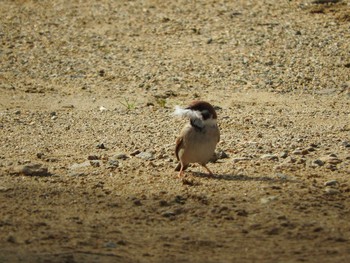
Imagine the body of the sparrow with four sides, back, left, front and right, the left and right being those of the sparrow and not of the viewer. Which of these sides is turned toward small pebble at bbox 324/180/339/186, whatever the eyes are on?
left

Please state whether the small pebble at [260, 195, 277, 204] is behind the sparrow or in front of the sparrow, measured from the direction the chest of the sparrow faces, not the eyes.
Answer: in front

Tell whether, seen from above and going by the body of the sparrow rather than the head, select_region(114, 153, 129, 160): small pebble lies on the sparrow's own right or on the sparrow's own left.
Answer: on the sparrow's own right

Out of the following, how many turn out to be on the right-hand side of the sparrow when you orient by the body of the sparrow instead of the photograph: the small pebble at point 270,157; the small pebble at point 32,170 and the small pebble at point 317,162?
1

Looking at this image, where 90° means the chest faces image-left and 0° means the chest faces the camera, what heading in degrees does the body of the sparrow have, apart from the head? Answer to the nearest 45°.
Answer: approximately 0°

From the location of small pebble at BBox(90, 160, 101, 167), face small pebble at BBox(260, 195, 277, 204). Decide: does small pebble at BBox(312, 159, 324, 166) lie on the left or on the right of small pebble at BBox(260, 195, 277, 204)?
left

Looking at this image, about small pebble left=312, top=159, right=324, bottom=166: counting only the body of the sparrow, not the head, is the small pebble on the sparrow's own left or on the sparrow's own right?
on the sparrow's own left

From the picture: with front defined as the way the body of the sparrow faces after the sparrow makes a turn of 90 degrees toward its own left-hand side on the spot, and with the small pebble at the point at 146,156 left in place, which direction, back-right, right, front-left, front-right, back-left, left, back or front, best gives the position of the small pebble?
back-left

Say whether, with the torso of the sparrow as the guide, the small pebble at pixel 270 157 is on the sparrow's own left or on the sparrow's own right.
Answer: on the sparrow's own left

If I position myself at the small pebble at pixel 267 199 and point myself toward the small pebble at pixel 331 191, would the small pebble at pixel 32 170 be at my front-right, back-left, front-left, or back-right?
back-left
